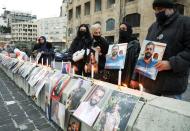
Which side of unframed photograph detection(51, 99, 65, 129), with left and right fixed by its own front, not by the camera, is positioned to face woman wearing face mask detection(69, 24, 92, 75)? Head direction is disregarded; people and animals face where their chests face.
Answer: back

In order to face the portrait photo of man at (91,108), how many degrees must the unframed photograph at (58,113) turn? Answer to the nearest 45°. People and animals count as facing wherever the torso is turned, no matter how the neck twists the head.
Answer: approximately 45° to its left

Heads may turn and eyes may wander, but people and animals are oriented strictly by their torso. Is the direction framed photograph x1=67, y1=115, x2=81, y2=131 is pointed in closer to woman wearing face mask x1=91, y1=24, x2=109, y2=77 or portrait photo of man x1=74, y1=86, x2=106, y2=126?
the portrait photo of man

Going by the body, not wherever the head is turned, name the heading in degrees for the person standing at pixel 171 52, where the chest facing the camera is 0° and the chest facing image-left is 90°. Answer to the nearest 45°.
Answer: approximately 45°

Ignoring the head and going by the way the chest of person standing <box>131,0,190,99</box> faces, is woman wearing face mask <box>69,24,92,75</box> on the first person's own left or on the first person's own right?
on the first person's own right

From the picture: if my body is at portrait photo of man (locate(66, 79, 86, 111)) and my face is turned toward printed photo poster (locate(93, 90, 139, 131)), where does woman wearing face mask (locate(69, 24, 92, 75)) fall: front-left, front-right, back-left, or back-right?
back-left

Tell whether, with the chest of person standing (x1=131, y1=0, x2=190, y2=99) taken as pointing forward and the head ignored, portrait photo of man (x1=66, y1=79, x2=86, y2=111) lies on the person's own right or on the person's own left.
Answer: on the person's own right
